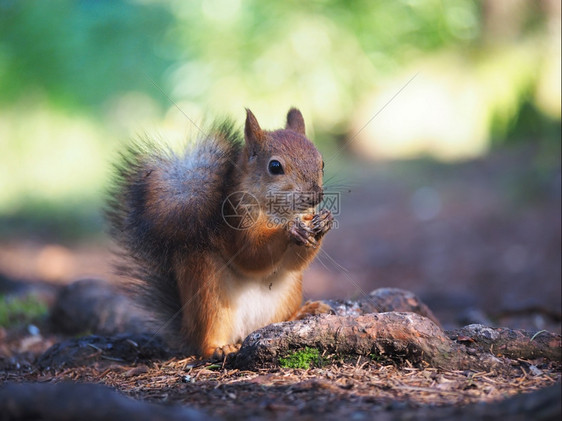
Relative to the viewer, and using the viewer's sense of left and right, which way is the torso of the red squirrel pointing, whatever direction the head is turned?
facing the viewer and to the right of the viewer
